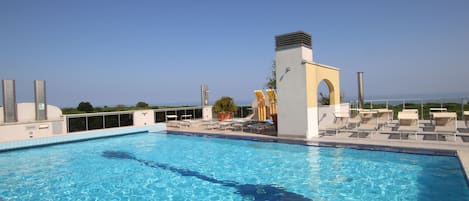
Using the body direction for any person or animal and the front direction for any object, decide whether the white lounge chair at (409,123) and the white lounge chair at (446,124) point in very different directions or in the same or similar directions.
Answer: same or similar directions

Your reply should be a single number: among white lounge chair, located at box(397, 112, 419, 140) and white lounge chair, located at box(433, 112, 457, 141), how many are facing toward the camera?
2

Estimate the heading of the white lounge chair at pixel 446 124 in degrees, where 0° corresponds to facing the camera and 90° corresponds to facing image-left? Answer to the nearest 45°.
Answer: approximately 0°

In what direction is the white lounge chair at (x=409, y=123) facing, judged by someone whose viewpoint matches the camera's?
facing the viewer

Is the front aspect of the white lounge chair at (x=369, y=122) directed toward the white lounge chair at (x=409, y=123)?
no

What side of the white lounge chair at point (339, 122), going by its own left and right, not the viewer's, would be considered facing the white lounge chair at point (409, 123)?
left

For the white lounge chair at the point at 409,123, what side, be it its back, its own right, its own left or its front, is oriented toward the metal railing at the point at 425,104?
back

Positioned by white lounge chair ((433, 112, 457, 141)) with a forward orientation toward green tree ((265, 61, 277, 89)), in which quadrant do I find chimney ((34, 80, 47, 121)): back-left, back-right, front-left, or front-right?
front-left

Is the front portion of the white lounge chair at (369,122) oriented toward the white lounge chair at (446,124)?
no

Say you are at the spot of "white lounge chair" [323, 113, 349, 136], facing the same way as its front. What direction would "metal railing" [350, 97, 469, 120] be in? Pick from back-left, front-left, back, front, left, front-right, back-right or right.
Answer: back

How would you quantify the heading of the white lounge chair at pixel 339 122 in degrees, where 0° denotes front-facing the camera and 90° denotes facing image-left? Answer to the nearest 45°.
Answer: approximately 45°

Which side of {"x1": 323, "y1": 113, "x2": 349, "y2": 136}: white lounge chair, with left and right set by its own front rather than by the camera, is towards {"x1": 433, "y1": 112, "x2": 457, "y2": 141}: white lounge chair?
left
